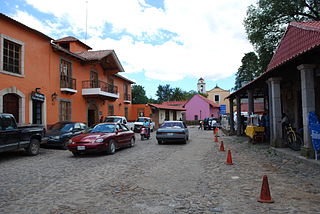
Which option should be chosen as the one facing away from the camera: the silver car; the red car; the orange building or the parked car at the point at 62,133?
the silver car

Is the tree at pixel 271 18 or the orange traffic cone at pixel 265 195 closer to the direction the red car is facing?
the orange traffic cone

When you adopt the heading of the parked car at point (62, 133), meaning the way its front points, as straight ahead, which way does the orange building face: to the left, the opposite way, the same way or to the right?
to the left

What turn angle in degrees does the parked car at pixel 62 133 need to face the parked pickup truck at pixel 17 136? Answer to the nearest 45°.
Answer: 0° — it already faces it

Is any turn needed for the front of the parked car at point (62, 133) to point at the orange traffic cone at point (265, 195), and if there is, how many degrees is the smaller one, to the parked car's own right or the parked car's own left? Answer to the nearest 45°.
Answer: approximately 45° to the parked car's own left

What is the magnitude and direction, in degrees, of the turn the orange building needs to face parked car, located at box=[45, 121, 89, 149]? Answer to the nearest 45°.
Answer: approximately 45° to its right

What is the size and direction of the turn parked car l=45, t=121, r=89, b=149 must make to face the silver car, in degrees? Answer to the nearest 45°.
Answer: approximately 135° to its left

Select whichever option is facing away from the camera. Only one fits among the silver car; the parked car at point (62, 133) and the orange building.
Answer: the silver car

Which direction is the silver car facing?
away from the camera

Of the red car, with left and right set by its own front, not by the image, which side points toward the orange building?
right

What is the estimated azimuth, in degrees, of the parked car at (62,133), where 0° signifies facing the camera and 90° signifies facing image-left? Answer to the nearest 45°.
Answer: approximately 45°

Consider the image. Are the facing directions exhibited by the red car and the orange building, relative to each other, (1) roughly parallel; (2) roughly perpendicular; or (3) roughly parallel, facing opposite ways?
roughly perpendicular

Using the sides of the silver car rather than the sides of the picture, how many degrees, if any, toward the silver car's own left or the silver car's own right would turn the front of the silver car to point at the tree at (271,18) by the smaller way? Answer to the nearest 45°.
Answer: approximately 45° to the silver car's own right
